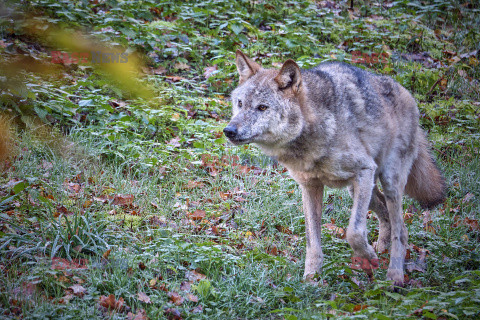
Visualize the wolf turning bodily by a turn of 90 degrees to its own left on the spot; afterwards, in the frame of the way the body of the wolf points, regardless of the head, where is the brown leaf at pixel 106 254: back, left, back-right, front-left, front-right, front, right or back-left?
right

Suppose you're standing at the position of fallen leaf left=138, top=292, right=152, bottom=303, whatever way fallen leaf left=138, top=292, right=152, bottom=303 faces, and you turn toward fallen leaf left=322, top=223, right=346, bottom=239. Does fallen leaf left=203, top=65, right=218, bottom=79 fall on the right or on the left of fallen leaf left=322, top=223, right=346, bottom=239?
left

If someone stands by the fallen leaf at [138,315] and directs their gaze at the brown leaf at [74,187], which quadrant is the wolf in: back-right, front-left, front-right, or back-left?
front-right

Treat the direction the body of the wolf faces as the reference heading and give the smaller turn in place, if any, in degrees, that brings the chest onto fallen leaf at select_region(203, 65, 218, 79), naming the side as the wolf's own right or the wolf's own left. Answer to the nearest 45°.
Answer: approximately 90° to the wolf's own right

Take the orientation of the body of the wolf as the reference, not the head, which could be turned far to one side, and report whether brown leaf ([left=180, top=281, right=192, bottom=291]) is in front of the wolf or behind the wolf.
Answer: in front

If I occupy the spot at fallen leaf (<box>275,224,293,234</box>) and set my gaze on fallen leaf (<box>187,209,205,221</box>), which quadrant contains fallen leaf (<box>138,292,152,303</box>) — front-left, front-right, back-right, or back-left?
front-left

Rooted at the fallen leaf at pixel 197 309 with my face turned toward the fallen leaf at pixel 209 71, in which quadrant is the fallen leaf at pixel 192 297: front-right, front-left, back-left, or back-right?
front-left

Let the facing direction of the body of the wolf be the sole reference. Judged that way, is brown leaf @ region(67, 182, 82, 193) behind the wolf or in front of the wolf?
in front

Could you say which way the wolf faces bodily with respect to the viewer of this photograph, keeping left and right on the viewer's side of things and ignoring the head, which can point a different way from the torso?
facing the viewer and to the left of the viewer

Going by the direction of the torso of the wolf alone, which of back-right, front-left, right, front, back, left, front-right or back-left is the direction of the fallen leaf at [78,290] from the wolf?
front

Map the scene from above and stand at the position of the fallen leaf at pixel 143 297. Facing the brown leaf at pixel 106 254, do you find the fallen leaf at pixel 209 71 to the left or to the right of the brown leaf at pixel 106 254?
right

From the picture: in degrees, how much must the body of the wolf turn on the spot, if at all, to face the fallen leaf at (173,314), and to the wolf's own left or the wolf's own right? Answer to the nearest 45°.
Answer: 0° — it already faces it

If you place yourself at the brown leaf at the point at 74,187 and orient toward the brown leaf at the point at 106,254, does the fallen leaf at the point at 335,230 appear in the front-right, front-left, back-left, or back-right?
front-left

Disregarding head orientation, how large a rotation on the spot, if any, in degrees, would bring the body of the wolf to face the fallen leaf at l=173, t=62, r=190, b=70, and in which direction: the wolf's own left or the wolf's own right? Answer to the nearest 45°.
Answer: approximately 90° to the wolf's own right

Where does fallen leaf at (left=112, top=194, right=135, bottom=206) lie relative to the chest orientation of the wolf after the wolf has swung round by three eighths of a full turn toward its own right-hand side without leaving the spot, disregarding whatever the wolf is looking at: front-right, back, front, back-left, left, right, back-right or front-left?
left

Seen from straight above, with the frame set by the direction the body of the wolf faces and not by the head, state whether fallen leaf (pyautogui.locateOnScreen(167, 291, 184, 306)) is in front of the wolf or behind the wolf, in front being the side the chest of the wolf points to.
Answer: in front

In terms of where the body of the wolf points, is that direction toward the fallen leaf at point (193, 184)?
no
